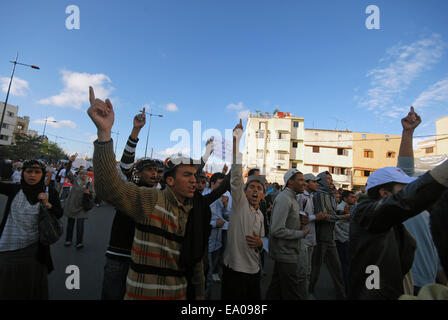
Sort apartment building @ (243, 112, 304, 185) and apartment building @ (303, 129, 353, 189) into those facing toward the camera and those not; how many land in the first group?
2

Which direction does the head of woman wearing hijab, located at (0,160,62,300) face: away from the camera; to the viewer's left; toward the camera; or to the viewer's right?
toward the camera

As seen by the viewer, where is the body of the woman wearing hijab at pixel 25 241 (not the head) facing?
toward the camera

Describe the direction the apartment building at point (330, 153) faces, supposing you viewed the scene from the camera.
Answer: facing the viewer

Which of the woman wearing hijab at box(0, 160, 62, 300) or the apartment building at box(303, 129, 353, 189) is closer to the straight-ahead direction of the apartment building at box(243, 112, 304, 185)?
the woman wearing hijab

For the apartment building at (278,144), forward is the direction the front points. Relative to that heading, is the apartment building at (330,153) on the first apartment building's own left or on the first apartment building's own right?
on the first apartment building's own left

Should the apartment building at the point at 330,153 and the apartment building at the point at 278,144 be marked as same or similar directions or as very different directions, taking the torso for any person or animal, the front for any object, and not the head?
same or similar directions

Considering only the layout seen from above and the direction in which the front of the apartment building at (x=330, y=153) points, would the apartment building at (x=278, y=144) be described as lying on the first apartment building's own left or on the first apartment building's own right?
on the first apartment building's own right

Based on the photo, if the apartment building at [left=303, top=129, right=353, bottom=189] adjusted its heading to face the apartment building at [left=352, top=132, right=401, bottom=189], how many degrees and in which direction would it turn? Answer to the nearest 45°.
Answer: approximately 90° to its left

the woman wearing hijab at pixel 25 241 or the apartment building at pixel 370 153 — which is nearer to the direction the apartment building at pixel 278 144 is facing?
the woman wearing hijab

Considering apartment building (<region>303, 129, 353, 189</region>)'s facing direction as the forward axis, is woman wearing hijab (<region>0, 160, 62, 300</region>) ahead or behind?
ahead
